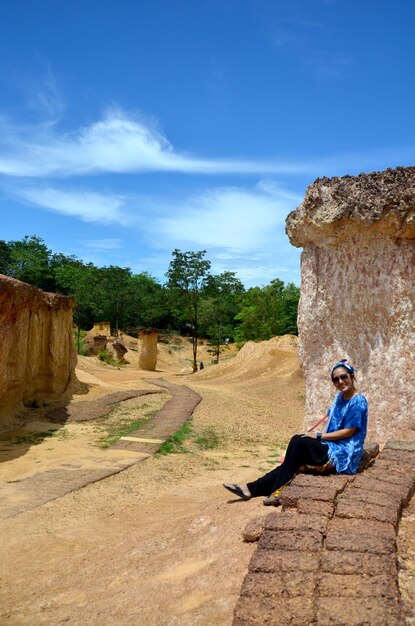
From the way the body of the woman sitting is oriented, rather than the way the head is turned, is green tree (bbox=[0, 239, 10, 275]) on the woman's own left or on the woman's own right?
on the woman's own right

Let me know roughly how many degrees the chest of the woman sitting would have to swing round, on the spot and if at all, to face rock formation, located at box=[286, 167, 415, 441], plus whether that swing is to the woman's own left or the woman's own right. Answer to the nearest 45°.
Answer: approximately 135° to the woman's own right

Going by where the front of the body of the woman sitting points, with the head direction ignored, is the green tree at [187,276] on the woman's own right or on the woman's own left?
on the woman's own right

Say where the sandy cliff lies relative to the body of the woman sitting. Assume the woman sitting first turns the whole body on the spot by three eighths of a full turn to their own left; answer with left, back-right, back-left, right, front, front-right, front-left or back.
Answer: back-left

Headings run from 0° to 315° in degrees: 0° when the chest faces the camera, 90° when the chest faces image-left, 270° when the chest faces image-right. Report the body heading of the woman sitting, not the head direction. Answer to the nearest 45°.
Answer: approximately 45°

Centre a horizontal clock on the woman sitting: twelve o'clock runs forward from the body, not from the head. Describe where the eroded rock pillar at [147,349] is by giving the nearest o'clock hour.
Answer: The eroded rock pillar is roughly at 4 o'clock from the woman sitting.

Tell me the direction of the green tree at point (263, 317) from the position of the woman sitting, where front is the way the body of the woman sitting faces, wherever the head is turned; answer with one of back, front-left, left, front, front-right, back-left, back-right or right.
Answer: back-right
